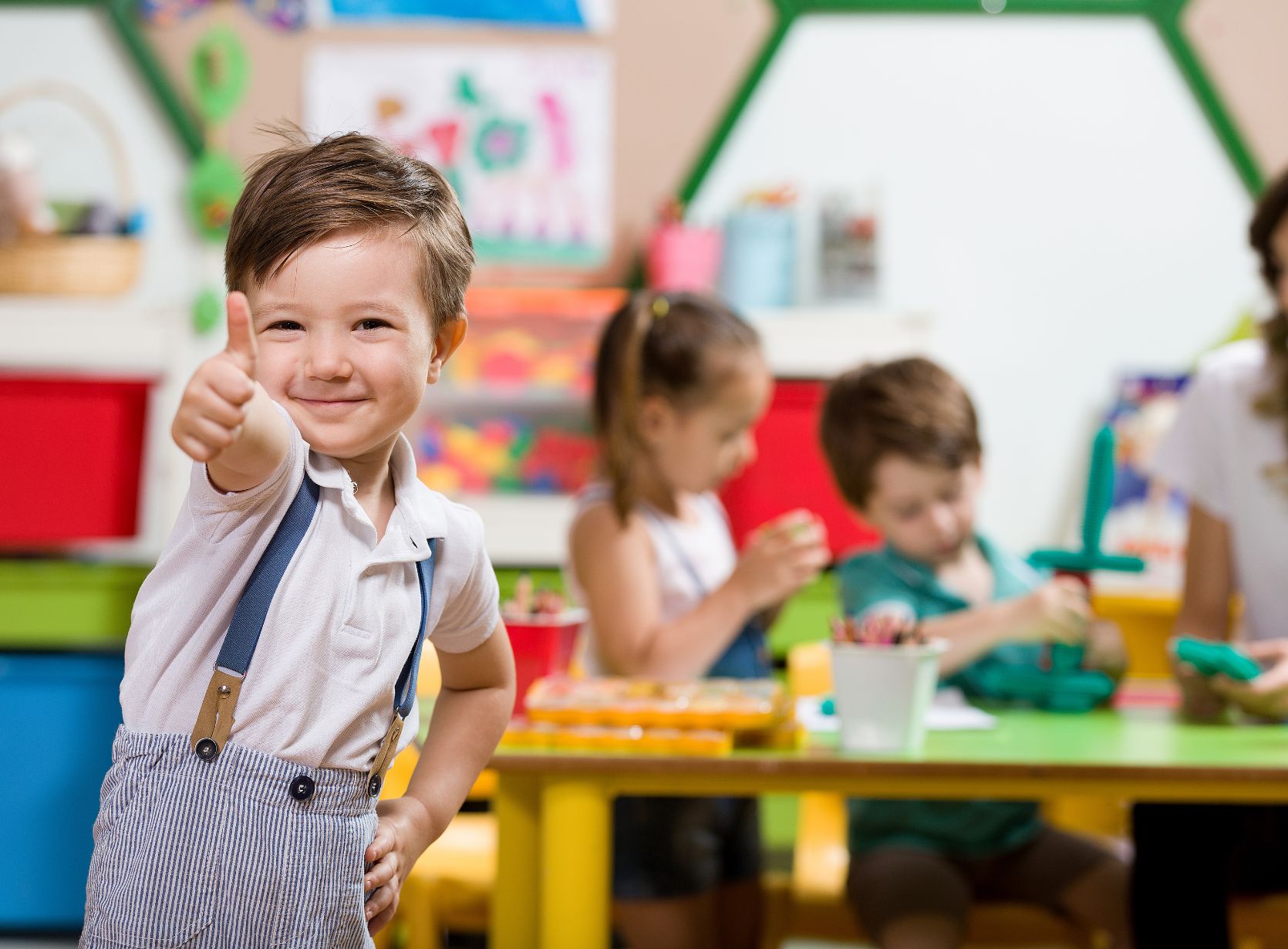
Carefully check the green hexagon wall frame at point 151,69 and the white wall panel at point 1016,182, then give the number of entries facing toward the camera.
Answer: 2

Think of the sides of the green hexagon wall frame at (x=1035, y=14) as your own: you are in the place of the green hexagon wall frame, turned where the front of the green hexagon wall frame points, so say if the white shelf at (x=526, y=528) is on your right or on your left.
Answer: on your right

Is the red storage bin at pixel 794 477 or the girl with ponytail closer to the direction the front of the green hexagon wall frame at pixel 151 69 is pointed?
the girl with ponytail

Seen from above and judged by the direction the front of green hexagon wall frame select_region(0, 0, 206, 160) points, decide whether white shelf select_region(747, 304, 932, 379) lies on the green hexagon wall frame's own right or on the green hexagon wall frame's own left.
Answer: on the green hexagon wall frame's own left

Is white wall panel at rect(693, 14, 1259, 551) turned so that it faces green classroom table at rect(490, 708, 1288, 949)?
yes

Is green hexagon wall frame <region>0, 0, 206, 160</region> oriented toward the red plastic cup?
yes

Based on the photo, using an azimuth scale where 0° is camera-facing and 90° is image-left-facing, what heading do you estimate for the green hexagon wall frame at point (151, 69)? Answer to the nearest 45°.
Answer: approximately 0°

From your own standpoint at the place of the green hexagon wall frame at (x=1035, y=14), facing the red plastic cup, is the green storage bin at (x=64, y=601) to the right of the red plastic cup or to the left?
right
